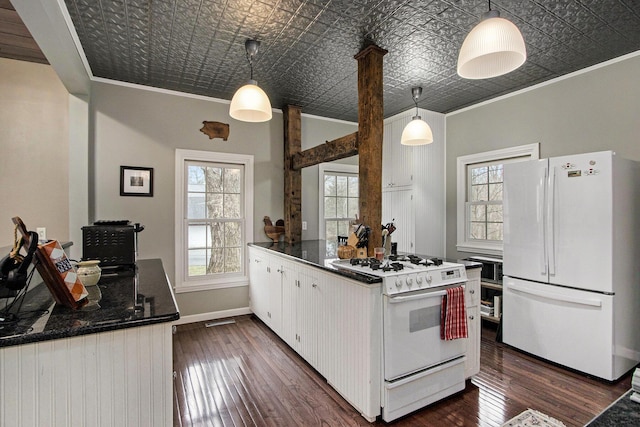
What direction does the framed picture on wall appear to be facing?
toward the camera

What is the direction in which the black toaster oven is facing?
to the viewer's right

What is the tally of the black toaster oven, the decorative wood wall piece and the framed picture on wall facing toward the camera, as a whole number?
2

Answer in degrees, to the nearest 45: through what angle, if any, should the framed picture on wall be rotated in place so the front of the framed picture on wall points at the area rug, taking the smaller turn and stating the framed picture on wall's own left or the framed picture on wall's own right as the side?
approximately 45° to the framed picture on wall's own left

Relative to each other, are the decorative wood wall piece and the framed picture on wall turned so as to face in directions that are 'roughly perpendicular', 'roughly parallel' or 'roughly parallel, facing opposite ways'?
roughly parallel

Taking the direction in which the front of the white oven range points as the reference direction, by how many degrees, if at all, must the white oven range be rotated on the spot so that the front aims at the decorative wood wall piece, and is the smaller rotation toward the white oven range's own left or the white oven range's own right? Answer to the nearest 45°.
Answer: approximately 180°

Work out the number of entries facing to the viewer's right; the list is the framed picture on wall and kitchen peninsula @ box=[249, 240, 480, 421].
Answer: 0

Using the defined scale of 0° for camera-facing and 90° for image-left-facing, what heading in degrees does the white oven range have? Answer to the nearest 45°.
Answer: approximately 315°

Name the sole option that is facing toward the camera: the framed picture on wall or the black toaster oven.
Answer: the framed picture on wall

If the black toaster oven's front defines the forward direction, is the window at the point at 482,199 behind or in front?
in front

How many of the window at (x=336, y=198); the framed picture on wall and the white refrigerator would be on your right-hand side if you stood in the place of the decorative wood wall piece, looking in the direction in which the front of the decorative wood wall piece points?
1

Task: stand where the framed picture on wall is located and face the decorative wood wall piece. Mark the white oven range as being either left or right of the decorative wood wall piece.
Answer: right

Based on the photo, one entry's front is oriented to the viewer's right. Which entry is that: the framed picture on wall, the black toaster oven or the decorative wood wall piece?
the black toaster oven

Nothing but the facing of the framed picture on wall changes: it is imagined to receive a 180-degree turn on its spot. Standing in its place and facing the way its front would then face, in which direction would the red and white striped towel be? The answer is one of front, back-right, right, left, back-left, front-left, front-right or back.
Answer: back-right

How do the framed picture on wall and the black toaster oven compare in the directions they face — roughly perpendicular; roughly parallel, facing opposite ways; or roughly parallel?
roughly perpendicular

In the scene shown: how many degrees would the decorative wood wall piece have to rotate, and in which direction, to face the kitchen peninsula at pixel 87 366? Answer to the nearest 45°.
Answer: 0° — it already faces it

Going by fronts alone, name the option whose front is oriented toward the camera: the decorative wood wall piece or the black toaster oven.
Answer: the decorative wood wall piece
